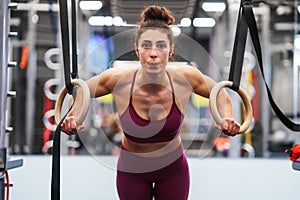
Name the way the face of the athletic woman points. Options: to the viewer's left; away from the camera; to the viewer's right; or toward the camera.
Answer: toward the camera

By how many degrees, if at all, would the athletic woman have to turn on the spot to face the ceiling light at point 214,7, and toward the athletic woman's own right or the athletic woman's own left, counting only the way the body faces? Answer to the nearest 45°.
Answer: approximately 180°

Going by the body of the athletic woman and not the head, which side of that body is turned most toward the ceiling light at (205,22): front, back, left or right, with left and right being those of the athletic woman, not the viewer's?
back

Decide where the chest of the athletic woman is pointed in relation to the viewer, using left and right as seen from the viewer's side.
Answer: facing the viewer

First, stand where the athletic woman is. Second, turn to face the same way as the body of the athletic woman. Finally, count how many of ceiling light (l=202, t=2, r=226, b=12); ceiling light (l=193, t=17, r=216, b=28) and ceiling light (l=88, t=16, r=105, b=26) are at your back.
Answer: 3

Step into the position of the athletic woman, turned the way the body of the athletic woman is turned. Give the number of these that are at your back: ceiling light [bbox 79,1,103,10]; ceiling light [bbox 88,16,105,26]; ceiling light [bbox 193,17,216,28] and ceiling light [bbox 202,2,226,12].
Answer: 4

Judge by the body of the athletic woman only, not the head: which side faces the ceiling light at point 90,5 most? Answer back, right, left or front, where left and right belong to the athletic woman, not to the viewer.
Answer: back

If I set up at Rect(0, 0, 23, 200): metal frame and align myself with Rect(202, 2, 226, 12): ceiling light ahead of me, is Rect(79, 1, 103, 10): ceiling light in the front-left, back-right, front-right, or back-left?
front-left

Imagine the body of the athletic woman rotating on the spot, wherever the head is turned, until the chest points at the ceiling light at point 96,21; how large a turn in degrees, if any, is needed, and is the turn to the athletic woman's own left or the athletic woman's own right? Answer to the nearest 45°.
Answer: approximately 180°

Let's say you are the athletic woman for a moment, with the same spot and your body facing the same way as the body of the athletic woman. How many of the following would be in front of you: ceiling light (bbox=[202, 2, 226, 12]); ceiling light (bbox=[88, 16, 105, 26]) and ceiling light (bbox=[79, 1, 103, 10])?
0
